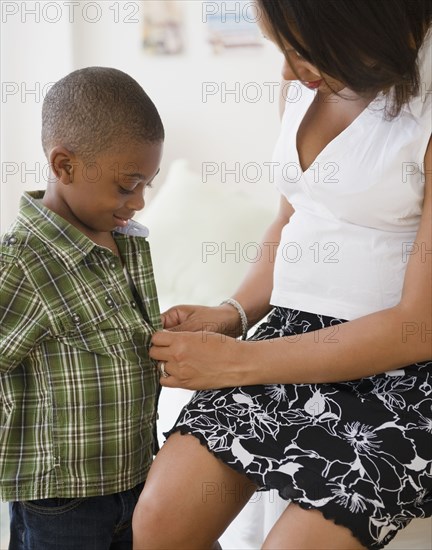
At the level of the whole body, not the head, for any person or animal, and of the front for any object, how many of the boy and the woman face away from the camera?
0

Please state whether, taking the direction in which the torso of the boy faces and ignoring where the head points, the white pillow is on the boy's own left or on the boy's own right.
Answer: on the boy's own left

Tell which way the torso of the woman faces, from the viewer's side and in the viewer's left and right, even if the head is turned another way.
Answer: facing the viewer and to the left of the viewer

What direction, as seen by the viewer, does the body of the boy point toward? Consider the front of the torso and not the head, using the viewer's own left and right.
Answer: facing the viewer and to the right of the viewer
